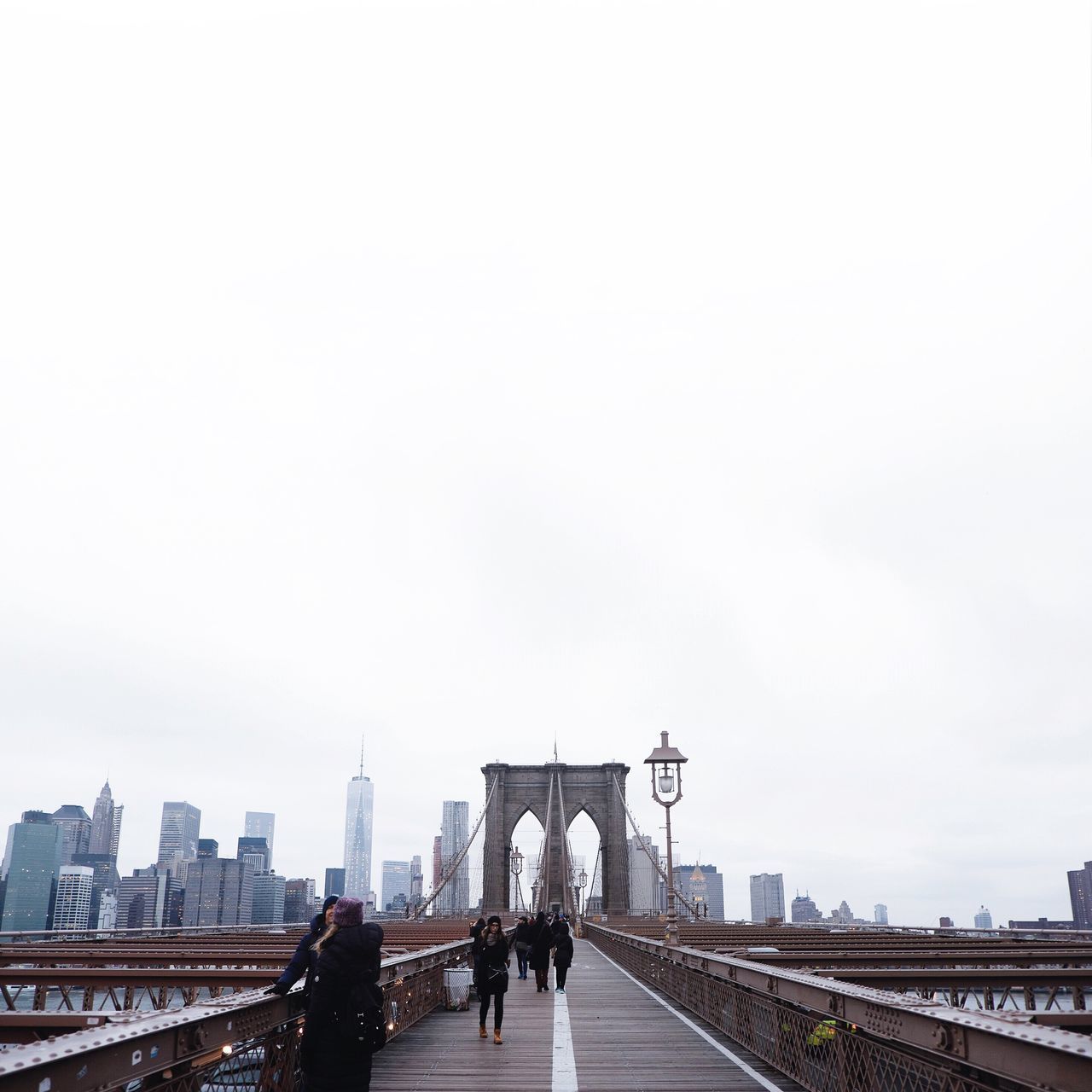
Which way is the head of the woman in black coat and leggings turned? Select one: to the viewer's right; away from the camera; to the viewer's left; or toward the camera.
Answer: toward the camera

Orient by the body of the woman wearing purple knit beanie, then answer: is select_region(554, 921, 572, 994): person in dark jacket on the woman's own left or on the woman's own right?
on the woman's own right

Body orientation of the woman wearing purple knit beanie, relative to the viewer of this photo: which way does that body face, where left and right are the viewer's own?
facing away from the viewer and to the left of the viewer

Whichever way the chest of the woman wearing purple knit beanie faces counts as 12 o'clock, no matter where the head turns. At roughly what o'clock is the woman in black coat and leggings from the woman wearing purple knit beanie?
The woman in black coat and leggings is roughly at 2 o'clock from the woman wearing purple knit beanie.

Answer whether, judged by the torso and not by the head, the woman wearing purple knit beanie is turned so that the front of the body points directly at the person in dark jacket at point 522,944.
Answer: no

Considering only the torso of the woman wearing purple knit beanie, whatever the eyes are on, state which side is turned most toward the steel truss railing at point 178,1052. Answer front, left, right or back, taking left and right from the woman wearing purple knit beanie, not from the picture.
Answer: left

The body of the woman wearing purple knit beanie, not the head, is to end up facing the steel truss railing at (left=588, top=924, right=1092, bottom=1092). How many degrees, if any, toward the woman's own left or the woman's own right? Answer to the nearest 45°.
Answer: approximately 135° to the woman's own right

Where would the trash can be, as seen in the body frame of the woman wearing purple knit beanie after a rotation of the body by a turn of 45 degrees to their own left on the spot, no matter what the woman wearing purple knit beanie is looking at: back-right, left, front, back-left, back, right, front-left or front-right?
right
